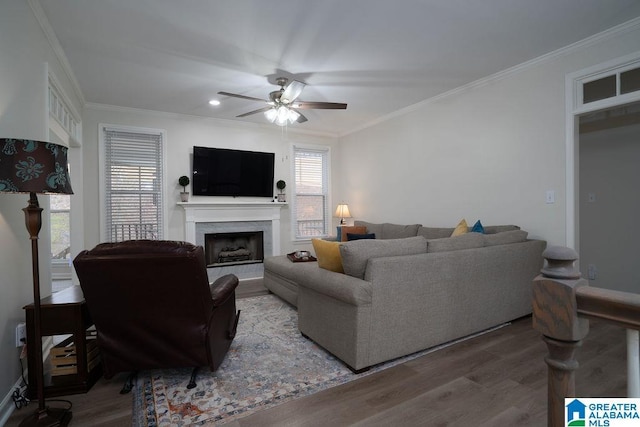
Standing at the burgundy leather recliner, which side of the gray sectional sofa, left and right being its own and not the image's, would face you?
left

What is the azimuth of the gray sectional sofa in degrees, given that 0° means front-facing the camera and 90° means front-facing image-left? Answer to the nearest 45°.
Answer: approximately 135°

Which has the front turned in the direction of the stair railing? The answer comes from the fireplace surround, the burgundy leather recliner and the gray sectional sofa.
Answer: the fireplace surround

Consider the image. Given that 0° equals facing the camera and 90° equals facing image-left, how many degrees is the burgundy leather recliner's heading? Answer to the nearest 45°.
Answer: approximately 225°

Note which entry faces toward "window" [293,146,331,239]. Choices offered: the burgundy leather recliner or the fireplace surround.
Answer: the burgundy leather recliner

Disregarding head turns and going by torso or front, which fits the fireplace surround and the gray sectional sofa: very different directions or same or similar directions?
very different directions

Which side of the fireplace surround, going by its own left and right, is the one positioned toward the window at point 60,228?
right

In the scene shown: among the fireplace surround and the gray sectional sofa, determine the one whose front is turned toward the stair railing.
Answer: the fireplace surround

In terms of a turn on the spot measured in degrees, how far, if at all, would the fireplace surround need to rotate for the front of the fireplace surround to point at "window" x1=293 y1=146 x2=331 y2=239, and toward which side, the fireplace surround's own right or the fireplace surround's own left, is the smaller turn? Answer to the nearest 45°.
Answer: approximately 90° to the fireplace surround's own left

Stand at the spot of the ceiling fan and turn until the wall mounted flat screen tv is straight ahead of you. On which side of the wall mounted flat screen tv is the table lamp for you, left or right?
right

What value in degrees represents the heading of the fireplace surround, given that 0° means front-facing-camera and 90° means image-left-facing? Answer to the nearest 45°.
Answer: approximately 0°
